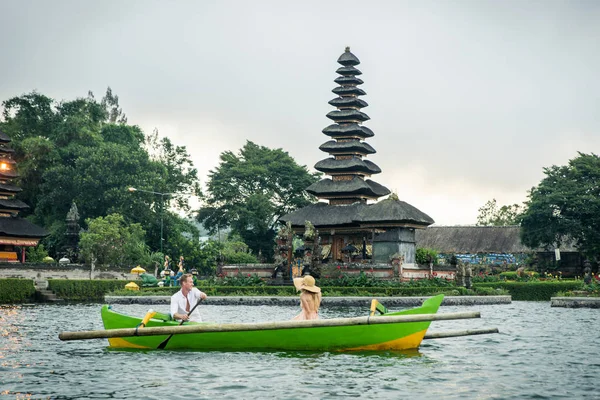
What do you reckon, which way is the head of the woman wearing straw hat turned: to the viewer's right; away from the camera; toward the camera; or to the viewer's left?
away from the camera

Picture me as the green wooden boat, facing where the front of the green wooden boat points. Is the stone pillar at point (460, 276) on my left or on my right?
on my left

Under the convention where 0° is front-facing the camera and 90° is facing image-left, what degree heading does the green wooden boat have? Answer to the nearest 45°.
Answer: approximately 270°

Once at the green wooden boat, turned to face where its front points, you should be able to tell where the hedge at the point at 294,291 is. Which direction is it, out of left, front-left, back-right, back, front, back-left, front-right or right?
left
